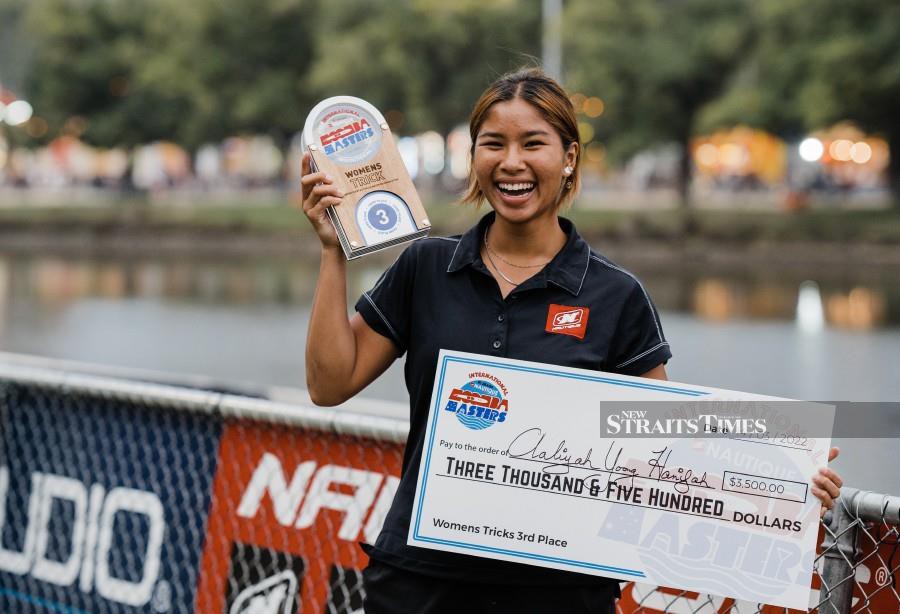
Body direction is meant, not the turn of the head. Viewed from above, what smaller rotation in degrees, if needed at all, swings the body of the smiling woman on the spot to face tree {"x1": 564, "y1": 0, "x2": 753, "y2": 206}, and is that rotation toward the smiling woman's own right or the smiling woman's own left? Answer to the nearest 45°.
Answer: approximately 180°

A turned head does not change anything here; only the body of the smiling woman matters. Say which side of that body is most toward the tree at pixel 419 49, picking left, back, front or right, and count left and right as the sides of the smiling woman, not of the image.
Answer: back

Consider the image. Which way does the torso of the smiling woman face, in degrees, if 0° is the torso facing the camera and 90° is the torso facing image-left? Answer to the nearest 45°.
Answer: approximately 0°

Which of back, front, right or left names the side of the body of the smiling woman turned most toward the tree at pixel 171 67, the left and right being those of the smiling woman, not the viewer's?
back

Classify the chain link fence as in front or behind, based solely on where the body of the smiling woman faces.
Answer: behind

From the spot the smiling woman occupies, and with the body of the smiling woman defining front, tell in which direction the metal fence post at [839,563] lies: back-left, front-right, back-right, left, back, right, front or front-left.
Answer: left
